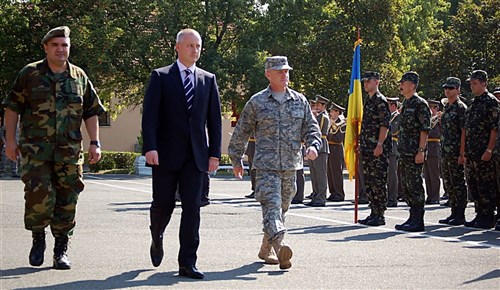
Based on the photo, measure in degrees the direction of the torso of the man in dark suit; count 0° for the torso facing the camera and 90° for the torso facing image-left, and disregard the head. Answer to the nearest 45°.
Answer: approximately 315°

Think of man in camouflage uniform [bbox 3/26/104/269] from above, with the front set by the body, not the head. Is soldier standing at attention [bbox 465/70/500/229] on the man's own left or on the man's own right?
on the man's own left

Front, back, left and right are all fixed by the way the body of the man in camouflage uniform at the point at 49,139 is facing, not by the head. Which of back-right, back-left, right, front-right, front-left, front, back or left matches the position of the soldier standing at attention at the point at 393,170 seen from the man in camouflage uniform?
back-left

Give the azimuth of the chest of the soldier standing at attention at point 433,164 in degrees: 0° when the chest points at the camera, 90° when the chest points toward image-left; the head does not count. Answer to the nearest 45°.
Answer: approximately 45°

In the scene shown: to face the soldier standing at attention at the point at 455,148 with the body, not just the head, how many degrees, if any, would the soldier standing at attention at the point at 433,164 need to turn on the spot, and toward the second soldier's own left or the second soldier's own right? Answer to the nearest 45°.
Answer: approximately 45° to the second soldier's own left
